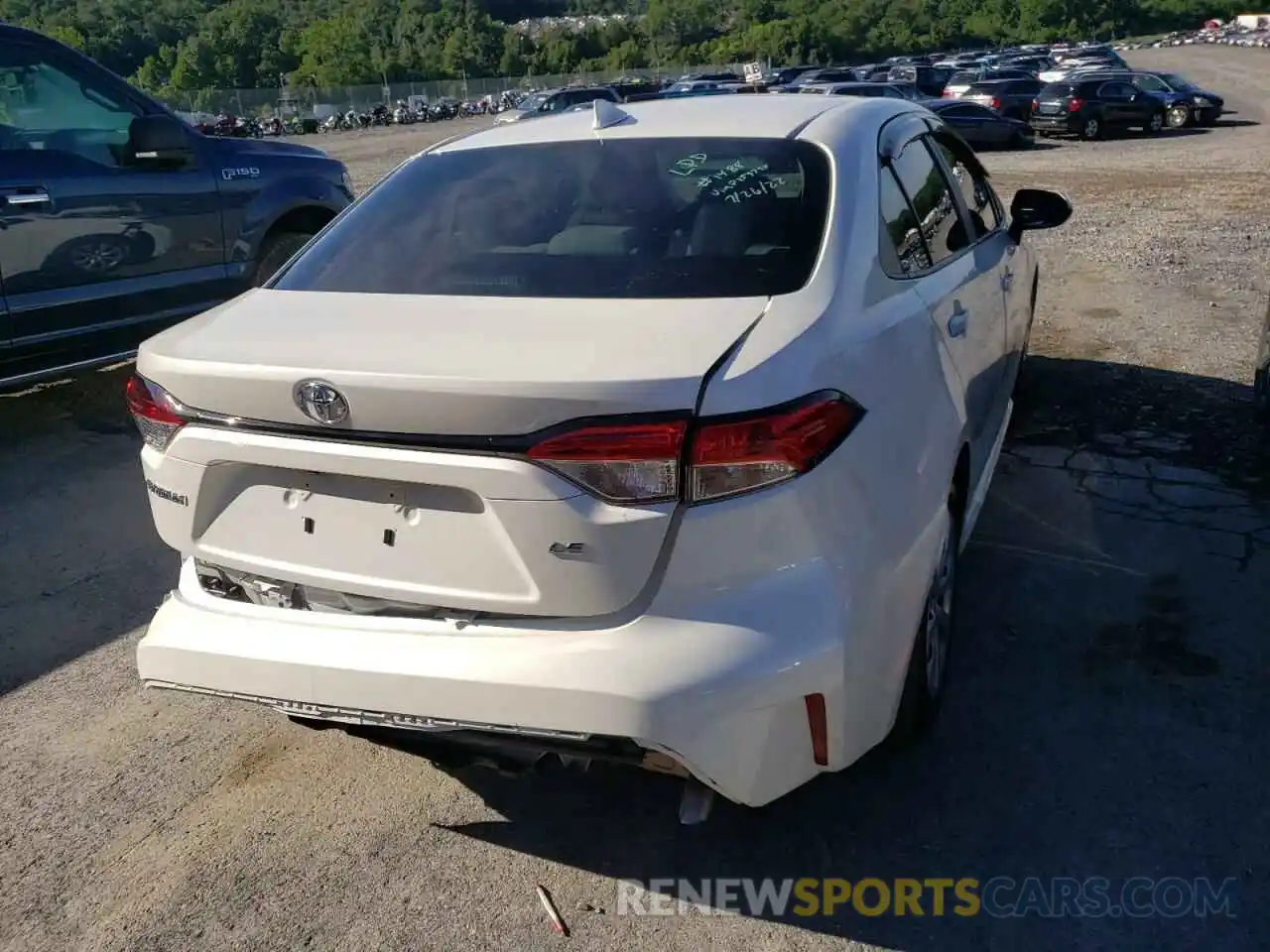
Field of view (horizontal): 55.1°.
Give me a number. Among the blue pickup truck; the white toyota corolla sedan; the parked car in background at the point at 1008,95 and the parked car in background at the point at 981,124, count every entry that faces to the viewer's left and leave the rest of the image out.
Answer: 0

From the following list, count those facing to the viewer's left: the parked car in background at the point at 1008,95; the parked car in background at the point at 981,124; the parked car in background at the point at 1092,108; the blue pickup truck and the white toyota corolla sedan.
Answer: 0

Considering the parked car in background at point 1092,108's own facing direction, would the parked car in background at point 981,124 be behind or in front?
behind

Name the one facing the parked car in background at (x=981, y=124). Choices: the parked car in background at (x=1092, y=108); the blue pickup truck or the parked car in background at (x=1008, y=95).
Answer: the blue pickup truck

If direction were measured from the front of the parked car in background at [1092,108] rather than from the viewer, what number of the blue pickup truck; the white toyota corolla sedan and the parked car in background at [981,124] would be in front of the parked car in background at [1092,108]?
0

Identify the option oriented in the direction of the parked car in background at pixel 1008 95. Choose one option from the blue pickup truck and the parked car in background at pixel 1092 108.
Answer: the blue pickup truck

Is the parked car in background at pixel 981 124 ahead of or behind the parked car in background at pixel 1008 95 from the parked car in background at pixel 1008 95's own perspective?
behind

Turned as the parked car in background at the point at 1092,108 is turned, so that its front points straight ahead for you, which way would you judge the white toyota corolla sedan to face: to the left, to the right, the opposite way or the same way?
the same way

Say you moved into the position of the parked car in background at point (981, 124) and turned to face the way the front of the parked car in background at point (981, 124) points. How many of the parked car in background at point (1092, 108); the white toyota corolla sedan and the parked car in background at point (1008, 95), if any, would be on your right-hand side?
1

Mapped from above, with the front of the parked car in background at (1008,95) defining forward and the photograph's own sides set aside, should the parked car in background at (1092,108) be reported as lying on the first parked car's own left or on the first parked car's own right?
on the first parked car's own right

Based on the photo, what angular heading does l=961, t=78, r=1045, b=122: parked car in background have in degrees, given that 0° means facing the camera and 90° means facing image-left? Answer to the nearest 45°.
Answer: approximately 225°

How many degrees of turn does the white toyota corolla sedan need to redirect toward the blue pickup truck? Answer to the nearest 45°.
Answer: approximately 90° to its left

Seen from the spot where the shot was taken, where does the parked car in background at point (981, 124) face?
facing to the right of the viewer

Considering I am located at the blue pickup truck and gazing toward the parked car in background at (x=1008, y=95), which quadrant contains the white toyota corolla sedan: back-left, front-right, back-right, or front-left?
back-right

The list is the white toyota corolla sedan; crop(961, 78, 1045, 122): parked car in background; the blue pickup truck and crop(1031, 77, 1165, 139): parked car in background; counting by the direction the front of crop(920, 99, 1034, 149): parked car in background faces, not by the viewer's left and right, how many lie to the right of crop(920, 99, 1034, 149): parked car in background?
2
